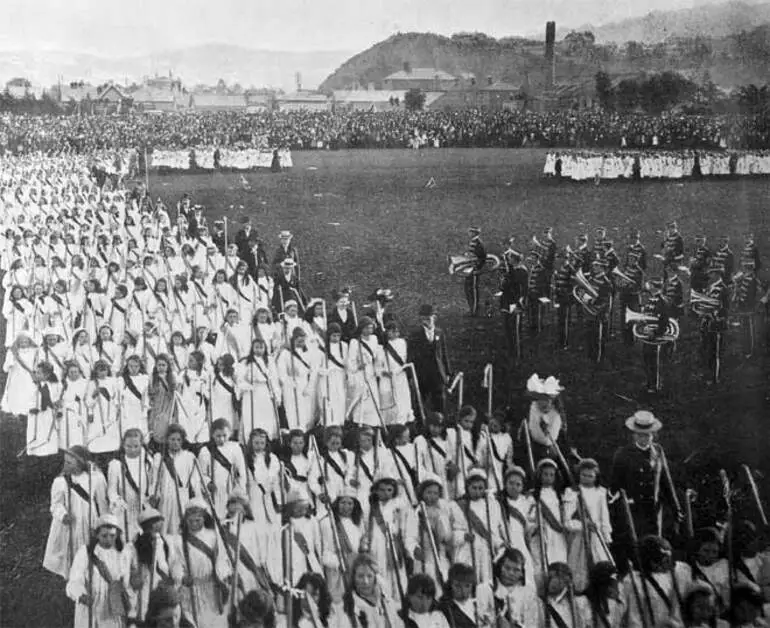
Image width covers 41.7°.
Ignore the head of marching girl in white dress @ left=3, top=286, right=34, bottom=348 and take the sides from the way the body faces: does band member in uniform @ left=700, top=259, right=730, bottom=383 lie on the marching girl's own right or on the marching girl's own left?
on the marching girl's own left

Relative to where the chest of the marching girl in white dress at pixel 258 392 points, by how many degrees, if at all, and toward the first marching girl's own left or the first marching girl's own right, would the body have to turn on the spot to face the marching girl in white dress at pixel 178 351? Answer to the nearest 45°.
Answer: approximately 135° to the first marching girl's own right

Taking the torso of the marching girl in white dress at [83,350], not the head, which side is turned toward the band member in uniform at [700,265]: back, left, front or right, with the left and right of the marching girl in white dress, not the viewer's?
left

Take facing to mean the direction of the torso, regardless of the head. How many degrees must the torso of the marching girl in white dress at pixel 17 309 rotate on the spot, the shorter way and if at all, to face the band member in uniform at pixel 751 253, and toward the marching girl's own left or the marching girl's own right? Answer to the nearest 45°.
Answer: approximately 90° to the marching girl's own left

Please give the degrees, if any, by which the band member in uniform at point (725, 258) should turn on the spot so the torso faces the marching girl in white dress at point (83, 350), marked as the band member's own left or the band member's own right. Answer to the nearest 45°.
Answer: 0° — they already face them

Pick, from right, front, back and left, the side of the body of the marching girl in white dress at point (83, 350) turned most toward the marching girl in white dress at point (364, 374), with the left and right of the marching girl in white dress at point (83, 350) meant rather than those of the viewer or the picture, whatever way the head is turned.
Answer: left

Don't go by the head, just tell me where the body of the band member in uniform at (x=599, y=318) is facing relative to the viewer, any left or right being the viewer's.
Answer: facing to the left of the viewer

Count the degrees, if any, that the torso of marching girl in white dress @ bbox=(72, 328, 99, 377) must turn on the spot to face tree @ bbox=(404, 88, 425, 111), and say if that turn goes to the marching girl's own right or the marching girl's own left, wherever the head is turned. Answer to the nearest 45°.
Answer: approximately 135° to the marching girl's own left

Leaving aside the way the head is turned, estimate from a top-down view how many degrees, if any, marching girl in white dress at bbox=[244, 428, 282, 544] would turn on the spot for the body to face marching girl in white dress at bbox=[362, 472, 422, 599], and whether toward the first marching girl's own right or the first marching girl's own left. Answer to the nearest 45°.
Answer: approximately 45° to the first marching girl's own left
